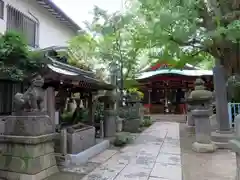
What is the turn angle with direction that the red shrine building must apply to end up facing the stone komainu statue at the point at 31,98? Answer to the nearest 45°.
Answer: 0° — it already faces it

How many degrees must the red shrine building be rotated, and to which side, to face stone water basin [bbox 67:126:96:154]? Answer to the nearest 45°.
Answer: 0° — it already faces it

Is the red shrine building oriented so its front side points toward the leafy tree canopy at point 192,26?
yes

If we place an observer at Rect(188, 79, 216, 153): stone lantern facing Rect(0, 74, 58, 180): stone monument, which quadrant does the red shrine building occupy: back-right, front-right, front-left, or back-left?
back-right

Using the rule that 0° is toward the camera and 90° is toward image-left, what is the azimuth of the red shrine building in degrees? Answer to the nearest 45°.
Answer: approximately 0°

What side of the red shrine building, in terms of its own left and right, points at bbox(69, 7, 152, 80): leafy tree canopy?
front

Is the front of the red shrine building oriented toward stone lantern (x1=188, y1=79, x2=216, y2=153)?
yes

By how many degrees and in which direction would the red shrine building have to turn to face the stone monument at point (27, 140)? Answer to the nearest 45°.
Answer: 0° — it already faces it

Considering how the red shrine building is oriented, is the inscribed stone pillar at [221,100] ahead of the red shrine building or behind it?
ahead
